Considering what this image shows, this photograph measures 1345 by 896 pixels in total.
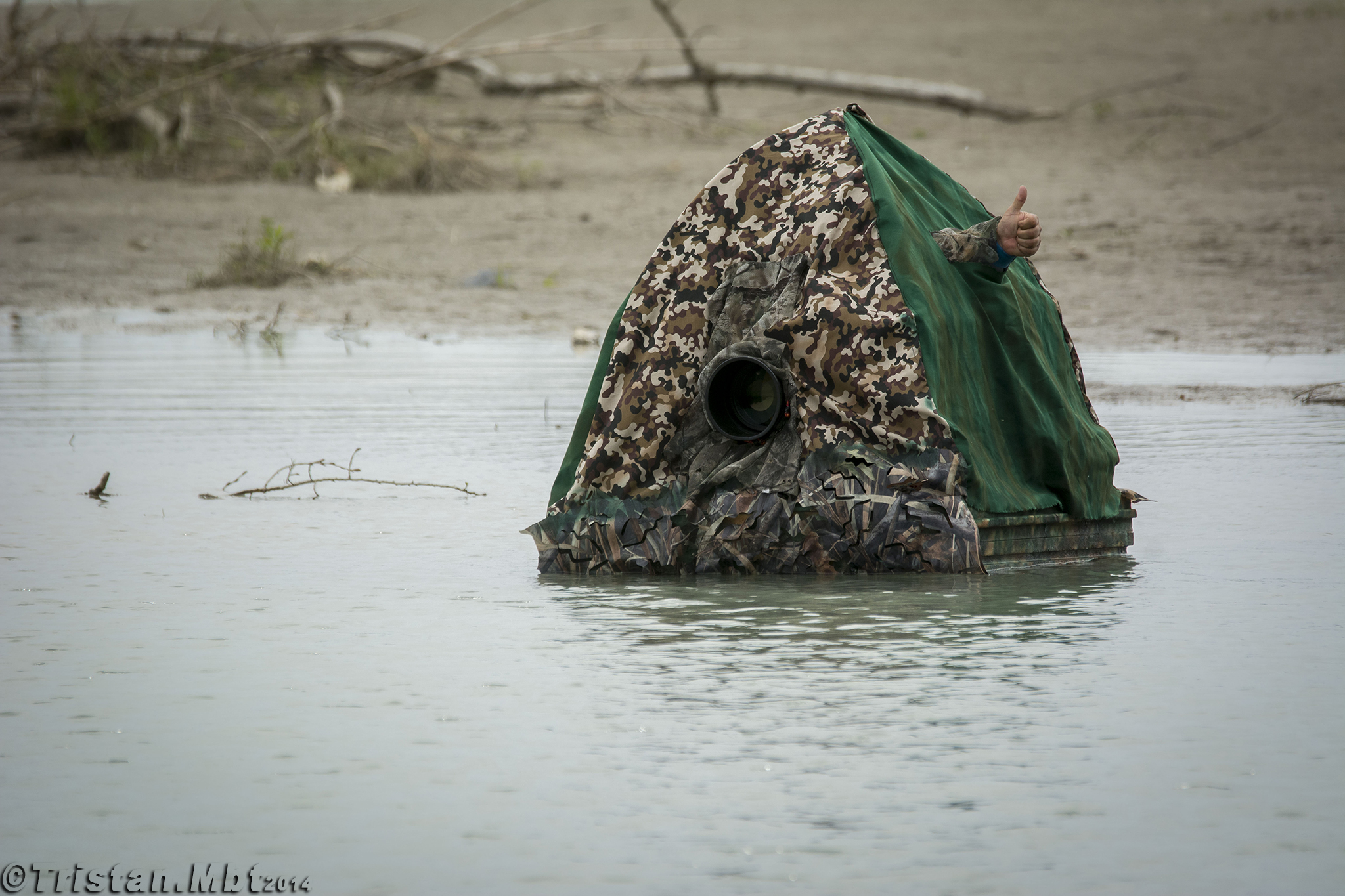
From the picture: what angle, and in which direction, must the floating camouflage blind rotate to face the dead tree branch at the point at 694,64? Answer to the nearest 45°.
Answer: approximately 180°

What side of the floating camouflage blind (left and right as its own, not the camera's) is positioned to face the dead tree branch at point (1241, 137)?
back

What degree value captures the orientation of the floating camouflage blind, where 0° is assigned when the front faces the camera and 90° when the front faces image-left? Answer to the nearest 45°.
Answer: approximately 0°

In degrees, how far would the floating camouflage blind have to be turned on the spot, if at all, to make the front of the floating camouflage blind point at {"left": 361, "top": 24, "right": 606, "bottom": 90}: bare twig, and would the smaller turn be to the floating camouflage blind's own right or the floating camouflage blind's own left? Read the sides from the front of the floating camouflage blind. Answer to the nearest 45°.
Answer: approximately 180°

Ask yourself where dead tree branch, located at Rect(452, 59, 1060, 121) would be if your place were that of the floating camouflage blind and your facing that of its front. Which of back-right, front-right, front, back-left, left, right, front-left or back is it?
back

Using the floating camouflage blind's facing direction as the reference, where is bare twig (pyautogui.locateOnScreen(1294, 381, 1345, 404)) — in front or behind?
behind

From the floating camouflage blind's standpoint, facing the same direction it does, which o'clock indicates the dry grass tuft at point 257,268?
The dry grass tuft is roughly at 5 o'clock from the floating camouflage blind.

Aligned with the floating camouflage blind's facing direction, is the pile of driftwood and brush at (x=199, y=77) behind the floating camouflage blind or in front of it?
behind
